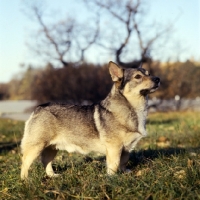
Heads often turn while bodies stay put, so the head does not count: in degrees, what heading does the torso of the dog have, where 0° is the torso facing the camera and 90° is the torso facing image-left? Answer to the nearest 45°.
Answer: approximately 270°
